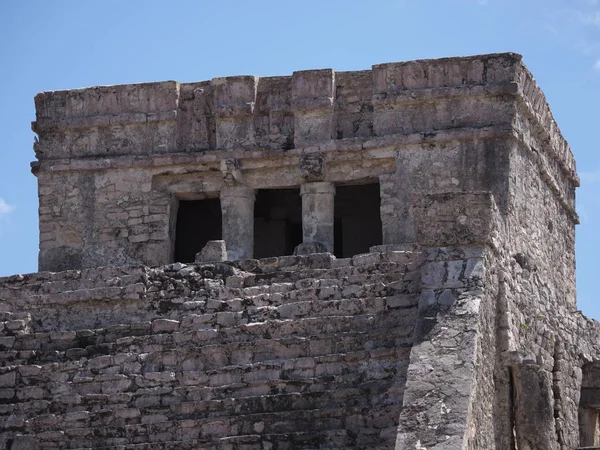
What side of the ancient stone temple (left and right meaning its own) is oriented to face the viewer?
front
